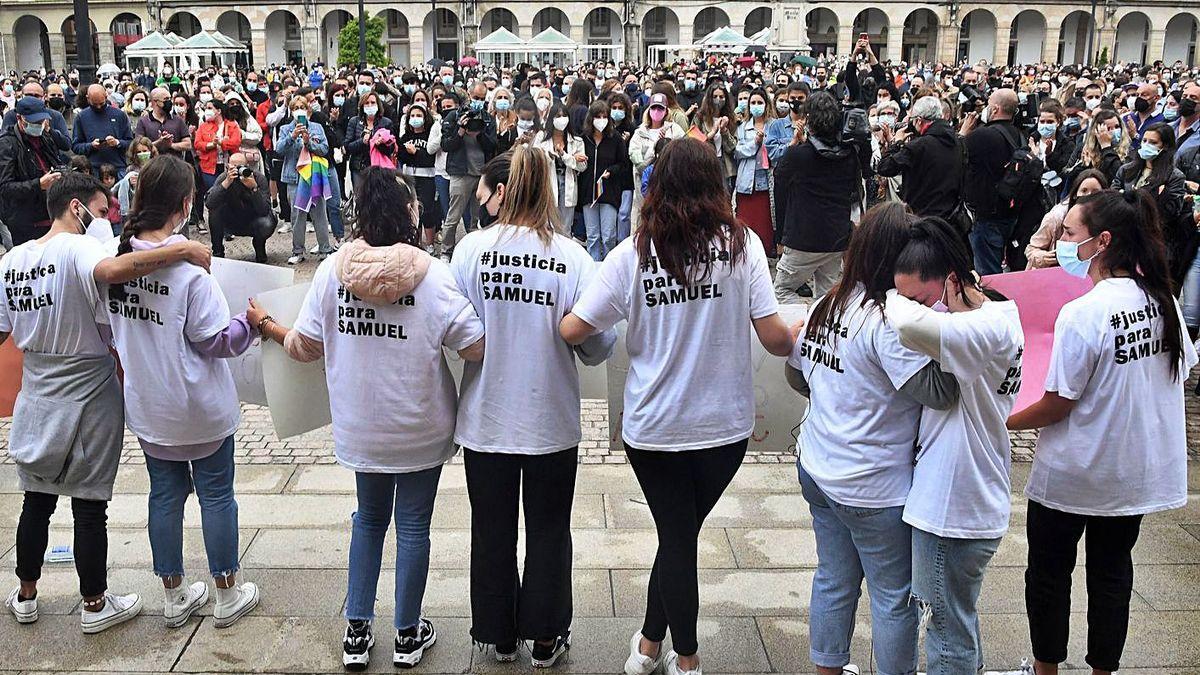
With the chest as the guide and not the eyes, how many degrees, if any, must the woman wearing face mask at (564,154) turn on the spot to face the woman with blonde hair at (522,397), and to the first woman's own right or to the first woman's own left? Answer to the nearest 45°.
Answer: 0° — they already face them

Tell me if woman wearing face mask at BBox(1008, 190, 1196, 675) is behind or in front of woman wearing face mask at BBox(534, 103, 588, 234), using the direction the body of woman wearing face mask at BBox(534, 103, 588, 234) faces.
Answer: in front

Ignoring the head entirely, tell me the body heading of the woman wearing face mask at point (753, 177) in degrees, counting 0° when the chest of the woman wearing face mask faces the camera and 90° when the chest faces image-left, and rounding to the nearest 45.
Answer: approximately 0°

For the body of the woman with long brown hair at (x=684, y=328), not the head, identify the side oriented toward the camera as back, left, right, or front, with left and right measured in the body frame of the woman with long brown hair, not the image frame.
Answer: back

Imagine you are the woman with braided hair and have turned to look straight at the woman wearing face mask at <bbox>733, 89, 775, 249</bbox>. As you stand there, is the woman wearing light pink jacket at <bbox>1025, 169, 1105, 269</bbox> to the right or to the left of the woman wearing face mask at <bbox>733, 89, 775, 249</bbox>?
right

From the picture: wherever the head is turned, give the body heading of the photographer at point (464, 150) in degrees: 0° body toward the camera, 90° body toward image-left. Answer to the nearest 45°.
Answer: approximately 0°

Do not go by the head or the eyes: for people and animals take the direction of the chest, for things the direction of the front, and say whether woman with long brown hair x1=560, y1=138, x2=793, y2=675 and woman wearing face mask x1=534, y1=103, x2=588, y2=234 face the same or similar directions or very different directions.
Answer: very different directions

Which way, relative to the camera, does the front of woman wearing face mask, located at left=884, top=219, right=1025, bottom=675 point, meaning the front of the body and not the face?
to the viewer's left

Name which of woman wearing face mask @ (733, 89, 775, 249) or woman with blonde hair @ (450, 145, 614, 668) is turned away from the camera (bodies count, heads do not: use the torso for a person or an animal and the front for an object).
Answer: the woman with blonde hair
